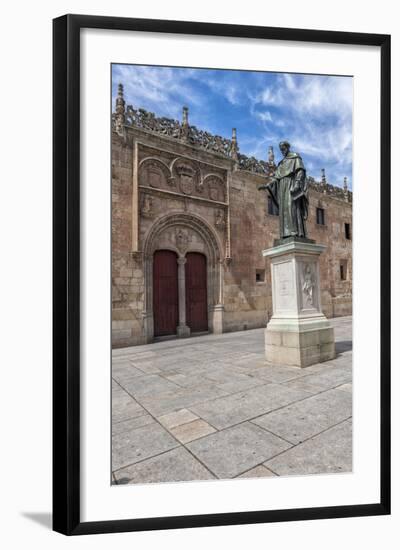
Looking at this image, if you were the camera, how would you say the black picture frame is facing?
facing the viewer and to the right of the viewer
